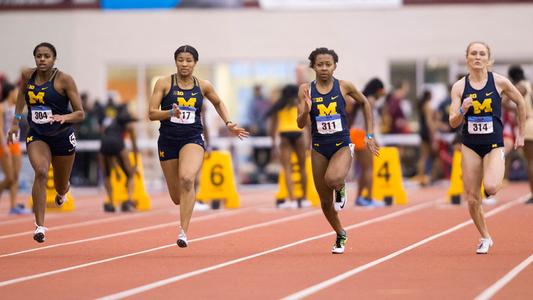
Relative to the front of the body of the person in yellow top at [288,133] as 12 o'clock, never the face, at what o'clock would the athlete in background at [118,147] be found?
the athlete in background at [118,147] is roughly at 9 o'clock from the person in yellow top at [288,133].

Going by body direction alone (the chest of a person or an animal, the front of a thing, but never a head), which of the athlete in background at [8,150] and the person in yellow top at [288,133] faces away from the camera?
the person in yellow top at [288,133]

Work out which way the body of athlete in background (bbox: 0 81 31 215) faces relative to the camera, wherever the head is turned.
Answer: to the viewer's right

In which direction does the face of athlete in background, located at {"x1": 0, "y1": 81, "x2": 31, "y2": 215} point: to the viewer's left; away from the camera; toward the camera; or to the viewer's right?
to the viewer's right

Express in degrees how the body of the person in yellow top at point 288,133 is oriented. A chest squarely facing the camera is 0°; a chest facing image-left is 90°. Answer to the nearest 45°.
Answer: approximately 180°

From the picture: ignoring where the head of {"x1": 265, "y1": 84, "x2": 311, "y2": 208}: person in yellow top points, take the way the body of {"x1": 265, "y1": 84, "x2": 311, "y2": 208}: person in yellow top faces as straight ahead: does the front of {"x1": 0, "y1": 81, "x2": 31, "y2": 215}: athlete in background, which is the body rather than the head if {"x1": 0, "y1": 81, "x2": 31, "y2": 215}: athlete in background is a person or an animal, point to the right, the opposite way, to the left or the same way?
to the right

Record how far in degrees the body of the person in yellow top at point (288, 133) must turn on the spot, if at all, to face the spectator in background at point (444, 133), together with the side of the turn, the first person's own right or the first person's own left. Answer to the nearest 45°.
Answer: approximately 45° to the first person's own right

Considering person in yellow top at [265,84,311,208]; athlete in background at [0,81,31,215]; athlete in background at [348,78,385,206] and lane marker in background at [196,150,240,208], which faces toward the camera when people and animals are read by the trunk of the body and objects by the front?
the lane marker in background
